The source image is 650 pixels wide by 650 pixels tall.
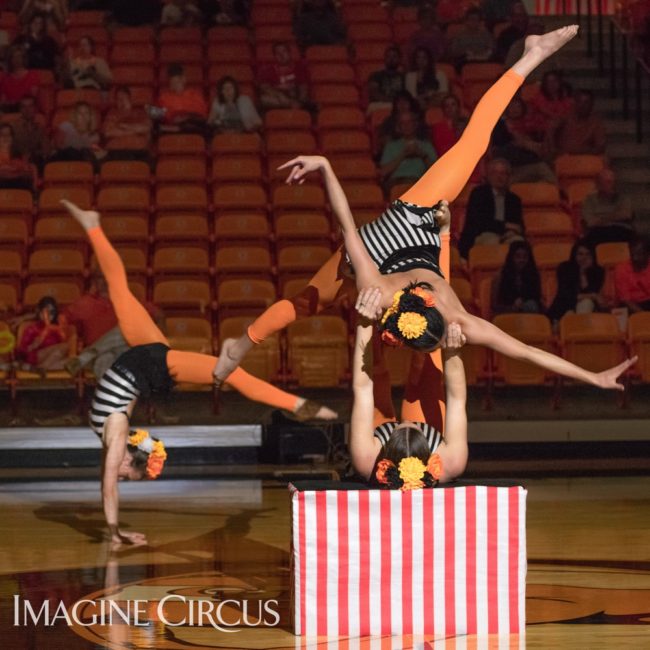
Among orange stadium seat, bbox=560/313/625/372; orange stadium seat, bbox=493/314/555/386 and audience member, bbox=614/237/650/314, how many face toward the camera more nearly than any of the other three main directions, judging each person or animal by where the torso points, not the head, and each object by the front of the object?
3

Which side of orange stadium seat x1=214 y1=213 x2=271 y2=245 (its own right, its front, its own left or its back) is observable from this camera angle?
front

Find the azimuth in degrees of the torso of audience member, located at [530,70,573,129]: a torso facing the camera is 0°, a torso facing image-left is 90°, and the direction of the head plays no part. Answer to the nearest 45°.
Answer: approximately 0°

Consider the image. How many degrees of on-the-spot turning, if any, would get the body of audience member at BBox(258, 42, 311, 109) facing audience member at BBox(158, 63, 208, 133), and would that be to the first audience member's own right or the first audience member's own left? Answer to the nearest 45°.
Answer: approximately 90° to the first audience member's own right

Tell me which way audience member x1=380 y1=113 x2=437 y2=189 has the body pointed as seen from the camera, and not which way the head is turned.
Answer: toward the camera

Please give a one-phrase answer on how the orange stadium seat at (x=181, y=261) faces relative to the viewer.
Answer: facing the viewer

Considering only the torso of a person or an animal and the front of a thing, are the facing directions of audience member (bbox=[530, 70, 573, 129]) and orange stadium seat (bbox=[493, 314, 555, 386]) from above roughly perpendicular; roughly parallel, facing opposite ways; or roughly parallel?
roughly parallel

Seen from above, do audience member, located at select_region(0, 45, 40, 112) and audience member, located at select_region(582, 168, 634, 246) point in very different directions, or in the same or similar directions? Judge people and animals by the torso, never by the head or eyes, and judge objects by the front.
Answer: same or similar directions

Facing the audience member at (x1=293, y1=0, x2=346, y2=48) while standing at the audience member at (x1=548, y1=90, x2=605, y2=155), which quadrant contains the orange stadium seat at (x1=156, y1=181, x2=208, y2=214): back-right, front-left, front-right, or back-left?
front-left

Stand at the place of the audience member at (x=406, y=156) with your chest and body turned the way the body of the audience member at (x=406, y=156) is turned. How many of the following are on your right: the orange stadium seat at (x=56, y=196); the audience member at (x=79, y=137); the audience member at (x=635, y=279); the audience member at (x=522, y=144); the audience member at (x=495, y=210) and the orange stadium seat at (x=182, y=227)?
3

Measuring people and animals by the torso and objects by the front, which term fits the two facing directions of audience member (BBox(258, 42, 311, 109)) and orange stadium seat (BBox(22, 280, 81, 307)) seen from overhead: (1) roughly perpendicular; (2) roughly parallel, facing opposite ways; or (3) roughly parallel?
roughly parallel

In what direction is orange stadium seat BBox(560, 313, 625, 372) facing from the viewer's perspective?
toward the camera

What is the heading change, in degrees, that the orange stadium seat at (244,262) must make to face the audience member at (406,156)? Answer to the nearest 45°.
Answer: approximately 90° to its left

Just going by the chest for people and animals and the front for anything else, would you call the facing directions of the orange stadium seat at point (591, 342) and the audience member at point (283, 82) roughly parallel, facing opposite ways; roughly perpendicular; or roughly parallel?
roughly parallel
